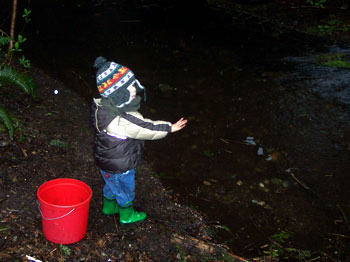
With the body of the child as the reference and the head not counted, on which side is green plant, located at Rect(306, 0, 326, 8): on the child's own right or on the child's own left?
on the child's own left

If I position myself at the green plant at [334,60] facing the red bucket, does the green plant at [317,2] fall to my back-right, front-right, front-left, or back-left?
back-right

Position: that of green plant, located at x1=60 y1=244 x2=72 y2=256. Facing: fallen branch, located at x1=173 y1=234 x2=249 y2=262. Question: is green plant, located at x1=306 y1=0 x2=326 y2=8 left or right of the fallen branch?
left

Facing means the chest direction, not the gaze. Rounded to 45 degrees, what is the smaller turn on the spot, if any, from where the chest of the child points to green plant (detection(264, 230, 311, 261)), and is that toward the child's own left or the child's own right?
0° — they already face it

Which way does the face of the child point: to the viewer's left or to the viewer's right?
to the viewer's right

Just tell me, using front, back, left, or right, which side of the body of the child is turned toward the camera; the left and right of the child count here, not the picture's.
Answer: right

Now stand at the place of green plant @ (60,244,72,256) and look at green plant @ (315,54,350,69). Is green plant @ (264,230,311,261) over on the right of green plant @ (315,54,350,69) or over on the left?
right

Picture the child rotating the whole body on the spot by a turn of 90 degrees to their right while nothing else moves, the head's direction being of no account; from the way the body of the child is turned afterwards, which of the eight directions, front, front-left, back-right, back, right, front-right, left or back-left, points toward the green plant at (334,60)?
back-left
